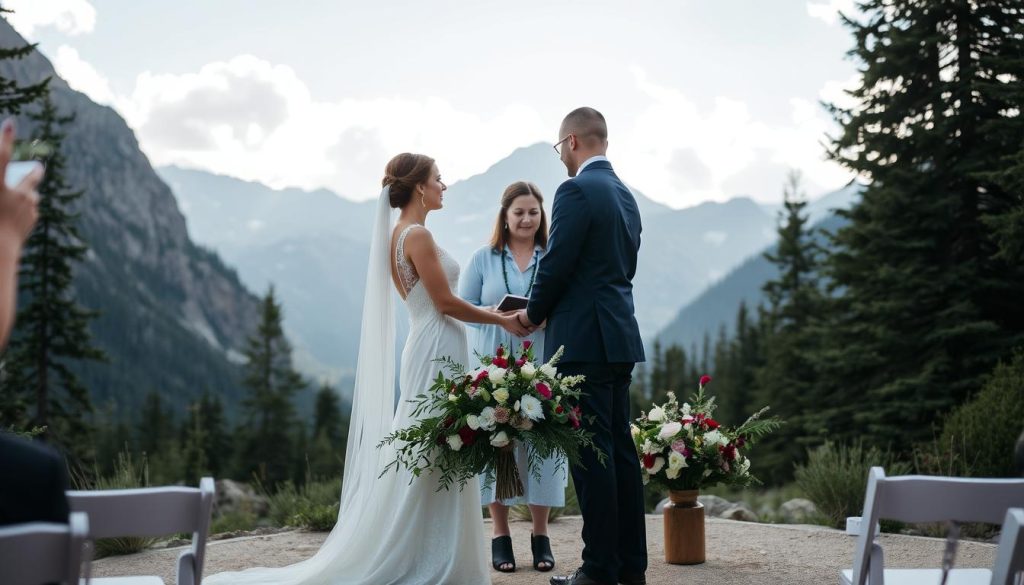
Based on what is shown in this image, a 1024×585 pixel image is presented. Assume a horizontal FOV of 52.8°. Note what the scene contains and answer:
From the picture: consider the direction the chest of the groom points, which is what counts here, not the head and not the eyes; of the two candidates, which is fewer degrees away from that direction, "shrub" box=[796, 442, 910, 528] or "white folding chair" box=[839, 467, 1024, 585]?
the shrub

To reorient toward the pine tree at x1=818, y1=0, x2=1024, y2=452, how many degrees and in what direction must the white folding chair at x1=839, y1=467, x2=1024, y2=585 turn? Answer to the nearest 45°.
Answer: approximately 45° to its right

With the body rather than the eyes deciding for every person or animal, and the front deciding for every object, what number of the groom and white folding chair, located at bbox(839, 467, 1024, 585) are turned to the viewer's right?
0

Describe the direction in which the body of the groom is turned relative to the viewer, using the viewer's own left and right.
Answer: facing away from the viewer and to the left of the viewer

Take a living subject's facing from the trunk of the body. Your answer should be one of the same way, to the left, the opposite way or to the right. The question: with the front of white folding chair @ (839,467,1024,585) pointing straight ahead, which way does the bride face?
to the right

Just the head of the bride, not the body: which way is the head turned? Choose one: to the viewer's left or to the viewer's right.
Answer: to the viewer's right

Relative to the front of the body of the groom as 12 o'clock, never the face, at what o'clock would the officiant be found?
The officiant is roughly at 1 o'clock from the groom.

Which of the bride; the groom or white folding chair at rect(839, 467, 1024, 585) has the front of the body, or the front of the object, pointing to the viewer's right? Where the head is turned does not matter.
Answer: the bride

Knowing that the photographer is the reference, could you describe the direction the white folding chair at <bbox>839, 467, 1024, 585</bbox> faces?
facing away from the viewer and to the left of the viewer

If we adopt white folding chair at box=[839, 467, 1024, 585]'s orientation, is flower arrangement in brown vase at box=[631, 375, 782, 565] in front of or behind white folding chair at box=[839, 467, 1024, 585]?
in front

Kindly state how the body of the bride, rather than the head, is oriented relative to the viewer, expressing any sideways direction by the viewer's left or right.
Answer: facing to the right of the viewer
